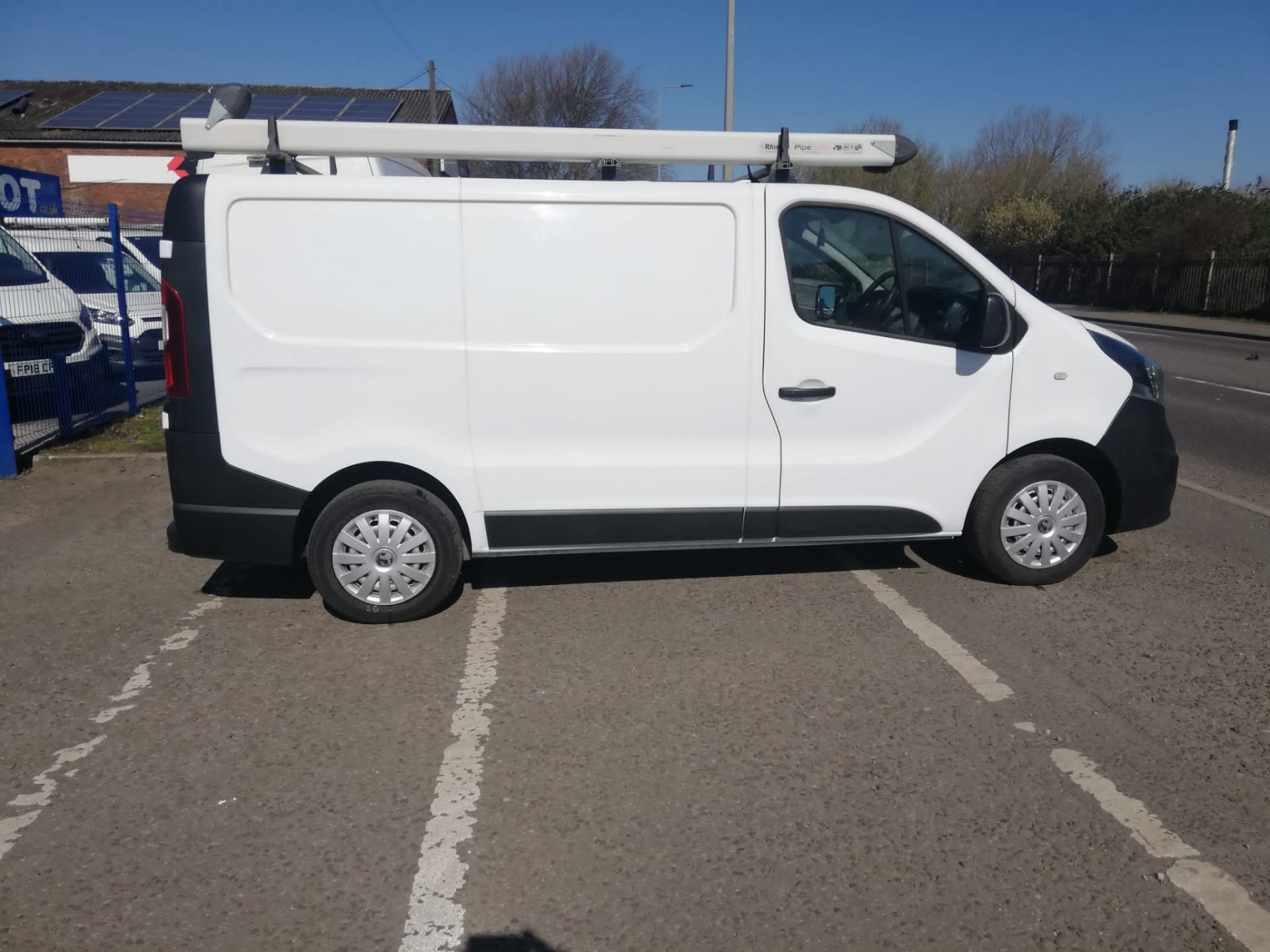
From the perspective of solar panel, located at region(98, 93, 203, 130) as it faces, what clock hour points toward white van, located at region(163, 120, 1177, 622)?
The white van is roughly at 12 o'clock from the solar panel.

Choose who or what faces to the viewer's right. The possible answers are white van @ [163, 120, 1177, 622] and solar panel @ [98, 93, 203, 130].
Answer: the white van

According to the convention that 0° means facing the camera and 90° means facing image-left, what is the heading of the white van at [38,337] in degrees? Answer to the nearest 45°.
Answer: approximately 315°

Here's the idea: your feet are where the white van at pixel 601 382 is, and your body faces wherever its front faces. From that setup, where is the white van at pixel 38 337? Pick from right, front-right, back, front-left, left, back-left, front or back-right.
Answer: back-left

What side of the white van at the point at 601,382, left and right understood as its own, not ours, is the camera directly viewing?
right

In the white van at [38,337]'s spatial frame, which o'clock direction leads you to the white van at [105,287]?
the white van at [105,287] is roughly at 8 o'clock from the white van at [38,337].

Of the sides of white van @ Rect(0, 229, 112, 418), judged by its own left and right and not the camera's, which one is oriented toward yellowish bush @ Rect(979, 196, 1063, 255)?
left

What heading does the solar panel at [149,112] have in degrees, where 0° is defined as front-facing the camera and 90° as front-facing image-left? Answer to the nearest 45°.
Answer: approximately 0°
